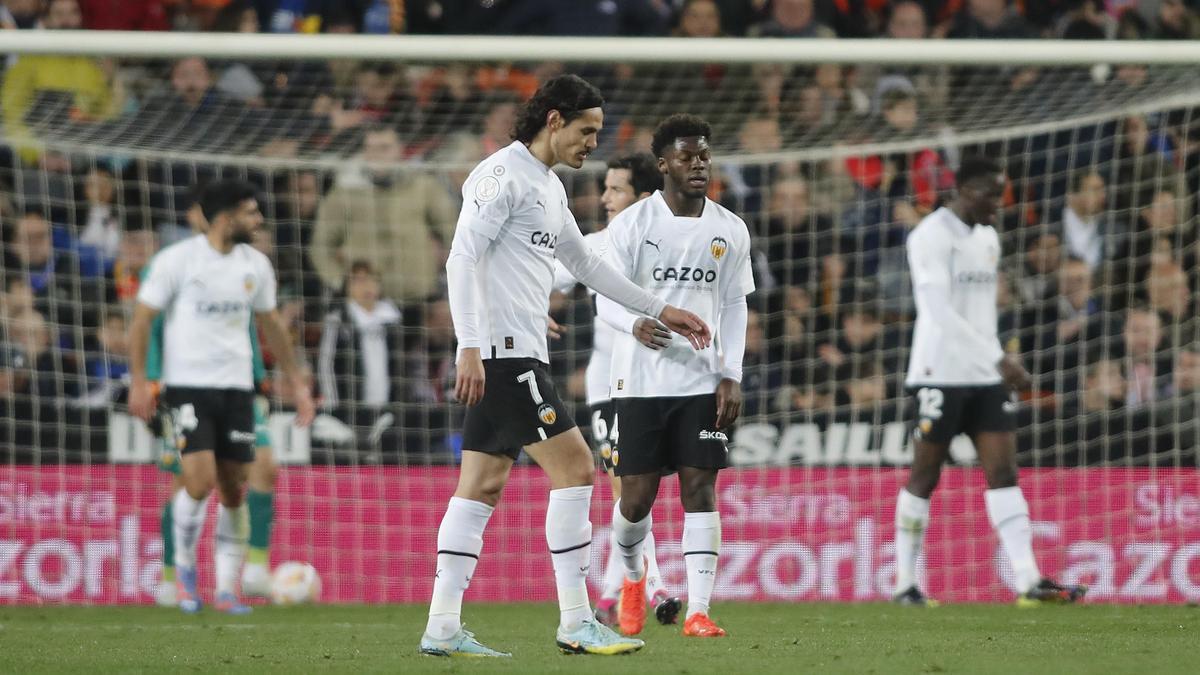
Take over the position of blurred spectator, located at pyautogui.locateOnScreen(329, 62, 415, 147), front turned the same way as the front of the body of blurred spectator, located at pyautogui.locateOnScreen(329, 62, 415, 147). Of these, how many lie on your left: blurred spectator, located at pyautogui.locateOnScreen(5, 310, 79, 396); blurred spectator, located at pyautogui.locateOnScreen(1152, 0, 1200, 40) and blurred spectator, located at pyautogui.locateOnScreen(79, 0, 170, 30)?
1

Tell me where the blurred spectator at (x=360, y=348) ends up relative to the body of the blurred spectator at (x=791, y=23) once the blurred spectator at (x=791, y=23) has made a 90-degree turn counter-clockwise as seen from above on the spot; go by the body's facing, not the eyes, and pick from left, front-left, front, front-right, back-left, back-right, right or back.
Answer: back-right

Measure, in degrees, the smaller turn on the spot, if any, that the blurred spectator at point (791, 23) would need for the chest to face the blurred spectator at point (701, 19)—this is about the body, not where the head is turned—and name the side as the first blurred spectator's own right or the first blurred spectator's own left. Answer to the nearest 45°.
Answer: approximately 90° to the first blurred spectator's own right

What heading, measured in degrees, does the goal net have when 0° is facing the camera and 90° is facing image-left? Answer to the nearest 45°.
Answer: approximately 0°

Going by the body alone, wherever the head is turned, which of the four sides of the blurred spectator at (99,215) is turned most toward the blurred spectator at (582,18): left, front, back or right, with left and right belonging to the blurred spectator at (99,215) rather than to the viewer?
left

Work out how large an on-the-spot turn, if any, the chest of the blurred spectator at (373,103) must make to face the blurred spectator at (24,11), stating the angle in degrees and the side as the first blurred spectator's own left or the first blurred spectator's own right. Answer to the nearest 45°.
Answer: approximately 90° to the first blurred spectator's own right

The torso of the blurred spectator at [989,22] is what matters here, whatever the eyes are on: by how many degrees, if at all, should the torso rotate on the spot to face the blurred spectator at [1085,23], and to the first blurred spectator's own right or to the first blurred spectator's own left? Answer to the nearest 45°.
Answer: approximately 90° to the first blurred spectator's own left

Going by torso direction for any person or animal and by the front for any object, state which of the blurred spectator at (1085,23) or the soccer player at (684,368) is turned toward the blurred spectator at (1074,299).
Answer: the blurred spectator at (1085,23)

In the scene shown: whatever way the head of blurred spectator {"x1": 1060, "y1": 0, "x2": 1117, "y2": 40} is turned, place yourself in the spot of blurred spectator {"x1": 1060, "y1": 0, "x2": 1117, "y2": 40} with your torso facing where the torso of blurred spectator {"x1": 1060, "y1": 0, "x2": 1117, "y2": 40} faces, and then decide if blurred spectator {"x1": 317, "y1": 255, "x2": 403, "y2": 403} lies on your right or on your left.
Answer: on your right

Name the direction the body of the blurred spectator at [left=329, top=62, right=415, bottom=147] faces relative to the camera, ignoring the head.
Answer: toward the camera

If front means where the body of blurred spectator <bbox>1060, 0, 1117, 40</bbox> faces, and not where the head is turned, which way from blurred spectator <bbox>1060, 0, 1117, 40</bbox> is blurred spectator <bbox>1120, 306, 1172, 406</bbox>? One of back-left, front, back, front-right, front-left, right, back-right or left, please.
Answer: front

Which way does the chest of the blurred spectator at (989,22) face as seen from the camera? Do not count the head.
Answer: toward the camera
